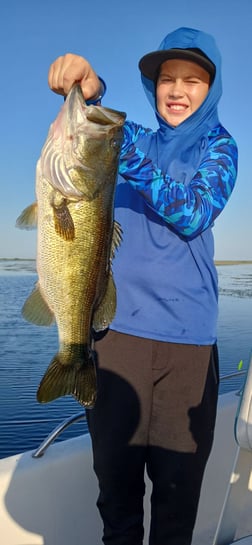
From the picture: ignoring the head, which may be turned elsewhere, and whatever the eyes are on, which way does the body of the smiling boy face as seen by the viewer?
toward the camera
